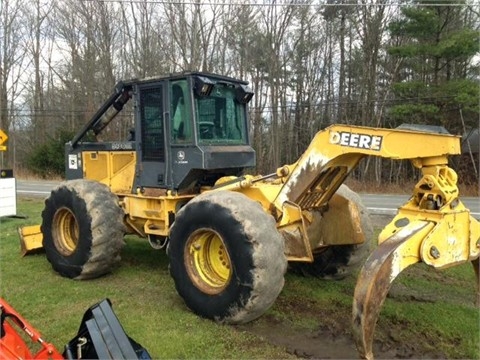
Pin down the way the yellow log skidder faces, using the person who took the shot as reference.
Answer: facing away from the viewer and to the left of the viewer

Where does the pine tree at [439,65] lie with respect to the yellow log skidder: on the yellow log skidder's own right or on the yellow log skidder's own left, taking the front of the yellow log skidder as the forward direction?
on the yellow log skidder's own right
